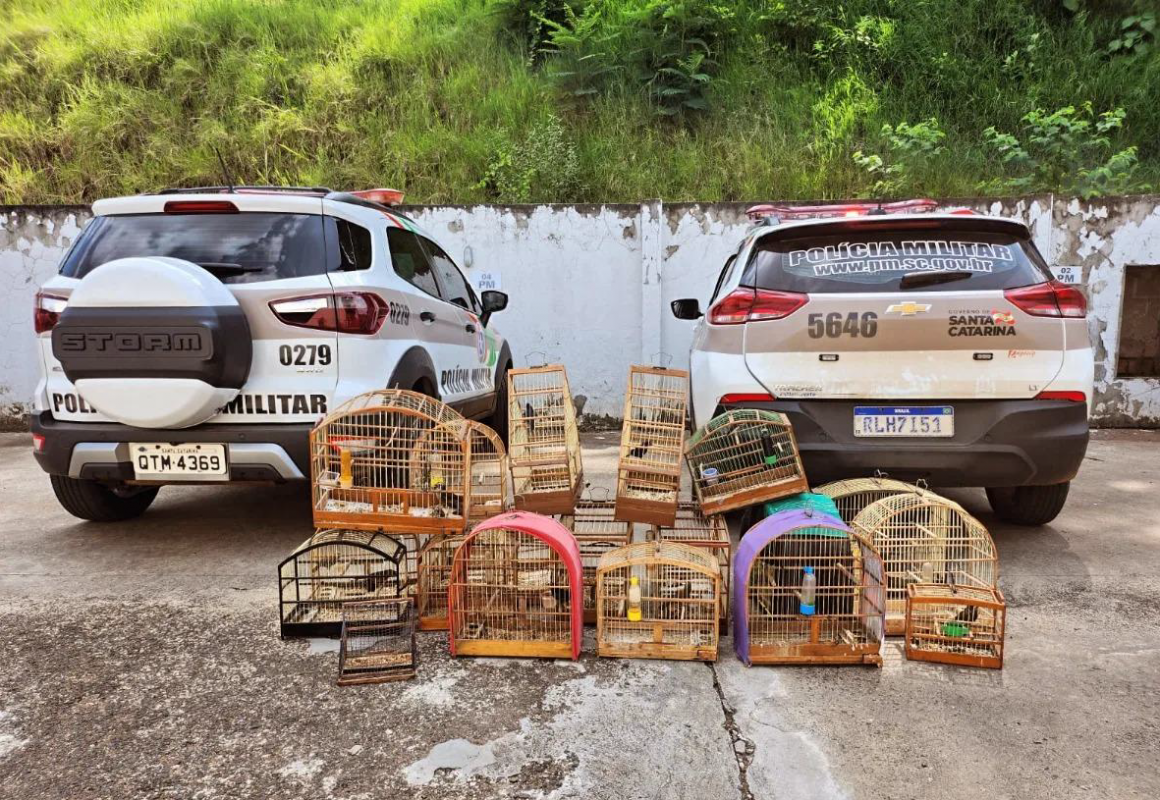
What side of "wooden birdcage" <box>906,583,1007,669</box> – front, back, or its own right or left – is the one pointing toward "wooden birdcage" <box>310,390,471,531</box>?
right

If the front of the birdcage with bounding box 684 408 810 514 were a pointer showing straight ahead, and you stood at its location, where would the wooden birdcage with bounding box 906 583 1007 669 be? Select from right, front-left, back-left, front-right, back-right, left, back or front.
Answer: front-left

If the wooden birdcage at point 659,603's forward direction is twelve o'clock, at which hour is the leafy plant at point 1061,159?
The leafy plant is roughly at 7 o'clock from the wooden birdcage.

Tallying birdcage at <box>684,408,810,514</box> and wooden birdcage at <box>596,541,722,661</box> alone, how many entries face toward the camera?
2

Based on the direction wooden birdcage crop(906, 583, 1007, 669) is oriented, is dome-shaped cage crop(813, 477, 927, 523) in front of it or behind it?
behind

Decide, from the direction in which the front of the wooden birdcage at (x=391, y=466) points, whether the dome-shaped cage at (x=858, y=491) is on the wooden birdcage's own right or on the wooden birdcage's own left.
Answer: on the wooden birdcage's own left

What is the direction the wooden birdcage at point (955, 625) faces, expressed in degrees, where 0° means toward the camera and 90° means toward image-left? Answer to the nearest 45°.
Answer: approximately 0°

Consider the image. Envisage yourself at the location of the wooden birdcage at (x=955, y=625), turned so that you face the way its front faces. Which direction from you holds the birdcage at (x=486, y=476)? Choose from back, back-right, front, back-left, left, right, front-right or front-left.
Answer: right

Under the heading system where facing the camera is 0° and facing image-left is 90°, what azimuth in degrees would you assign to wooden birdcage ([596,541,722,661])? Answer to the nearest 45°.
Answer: approximately 0°
